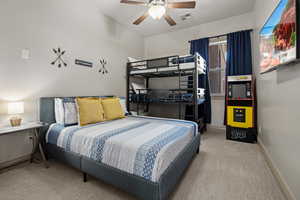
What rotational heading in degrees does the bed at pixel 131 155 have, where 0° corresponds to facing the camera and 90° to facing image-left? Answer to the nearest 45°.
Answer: approximately 315°

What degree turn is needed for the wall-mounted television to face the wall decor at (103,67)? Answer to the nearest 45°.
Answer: approximately 45° to its right

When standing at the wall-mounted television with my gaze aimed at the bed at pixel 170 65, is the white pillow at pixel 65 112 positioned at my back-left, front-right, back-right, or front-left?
front-left

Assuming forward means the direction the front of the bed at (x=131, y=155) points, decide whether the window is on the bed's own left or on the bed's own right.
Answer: on the bed's own left

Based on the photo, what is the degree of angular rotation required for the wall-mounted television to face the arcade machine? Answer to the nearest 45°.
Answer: approximately 135° to its right

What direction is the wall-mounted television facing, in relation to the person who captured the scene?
facing the viewer and to the left of the viewer

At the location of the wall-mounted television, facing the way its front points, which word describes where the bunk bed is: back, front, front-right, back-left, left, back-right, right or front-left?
right

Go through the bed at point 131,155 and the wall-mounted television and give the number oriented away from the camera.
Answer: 0
